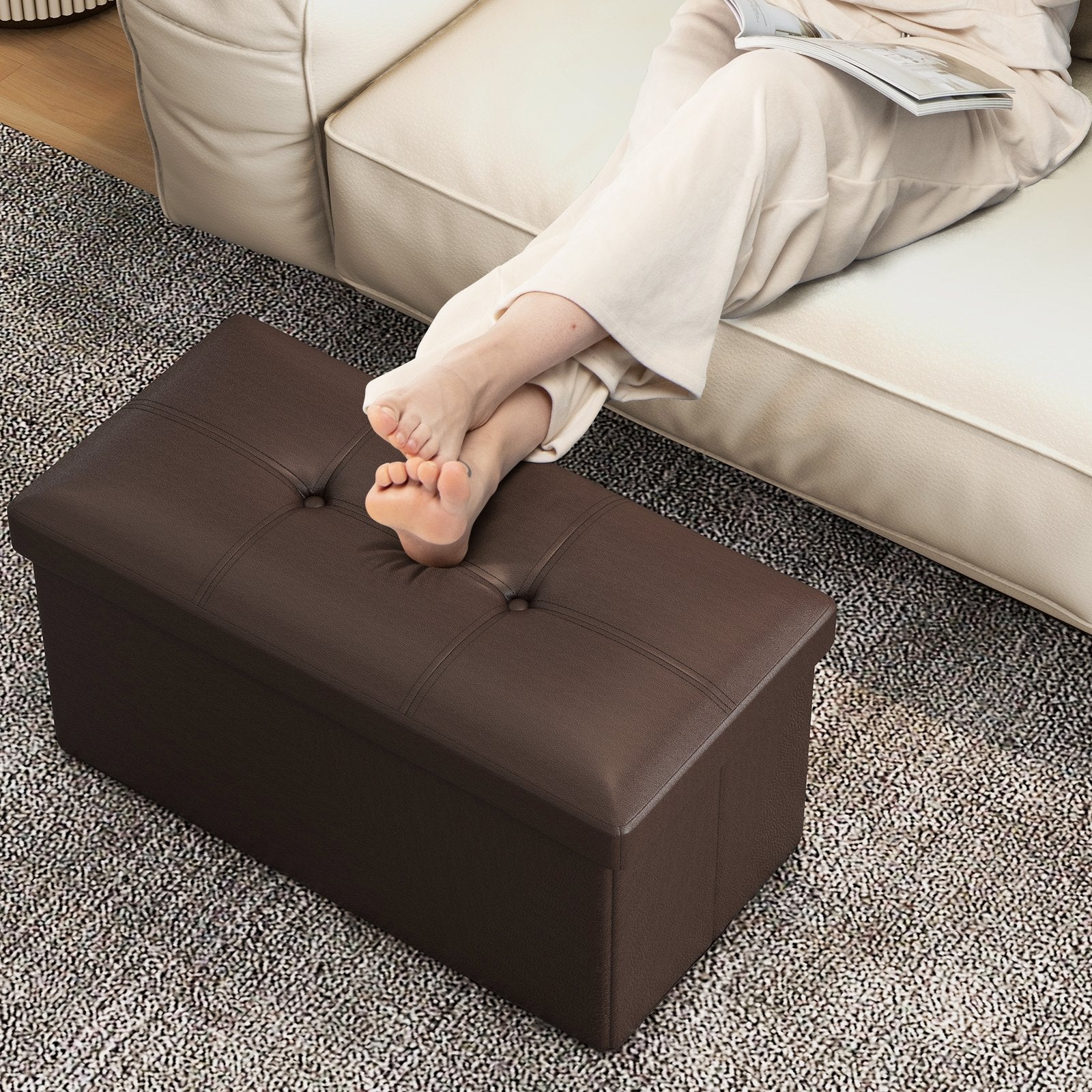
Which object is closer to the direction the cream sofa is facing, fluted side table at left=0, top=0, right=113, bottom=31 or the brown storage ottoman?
the brown storage ottoman

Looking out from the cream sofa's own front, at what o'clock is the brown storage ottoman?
The brown storage ottoman is roughly at 11 o'clock from the cream sofa.

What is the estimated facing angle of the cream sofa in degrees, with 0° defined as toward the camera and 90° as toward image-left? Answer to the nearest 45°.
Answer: approximately 45°

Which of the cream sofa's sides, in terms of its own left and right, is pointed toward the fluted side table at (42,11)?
right
